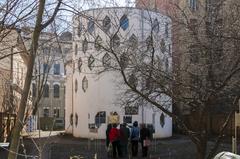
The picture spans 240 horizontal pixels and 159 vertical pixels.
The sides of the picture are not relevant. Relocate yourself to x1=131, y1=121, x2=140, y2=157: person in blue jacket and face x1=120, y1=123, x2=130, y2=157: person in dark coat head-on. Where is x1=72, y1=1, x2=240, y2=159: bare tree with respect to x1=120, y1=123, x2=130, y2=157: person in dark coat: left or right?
left

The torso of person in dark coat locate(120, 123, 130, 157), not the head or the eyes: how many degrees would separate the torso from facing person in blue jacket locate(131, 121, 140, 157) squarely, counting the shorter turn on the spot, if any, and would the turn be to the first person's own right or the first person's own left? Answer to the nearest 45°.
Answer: approximately 45° to the first person's own right

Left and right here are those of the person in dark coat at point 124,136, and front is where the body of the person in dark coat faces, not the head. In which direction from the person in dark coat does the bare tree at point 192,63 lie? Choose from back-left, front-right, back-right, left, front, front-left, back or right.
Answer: right

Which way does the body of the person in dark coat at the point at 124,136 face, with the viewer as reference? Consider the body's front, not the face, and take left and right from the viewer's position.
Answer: facing away from the viewer

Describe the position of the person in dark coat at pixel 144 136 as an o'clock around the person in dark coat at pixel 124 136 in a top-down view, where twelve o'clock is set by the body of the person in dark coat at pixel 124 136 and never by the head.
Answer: the person in dark coat at pixel 144 136 is roughly at 2 o'clock from the person in dark coat at pixel 124 136.
